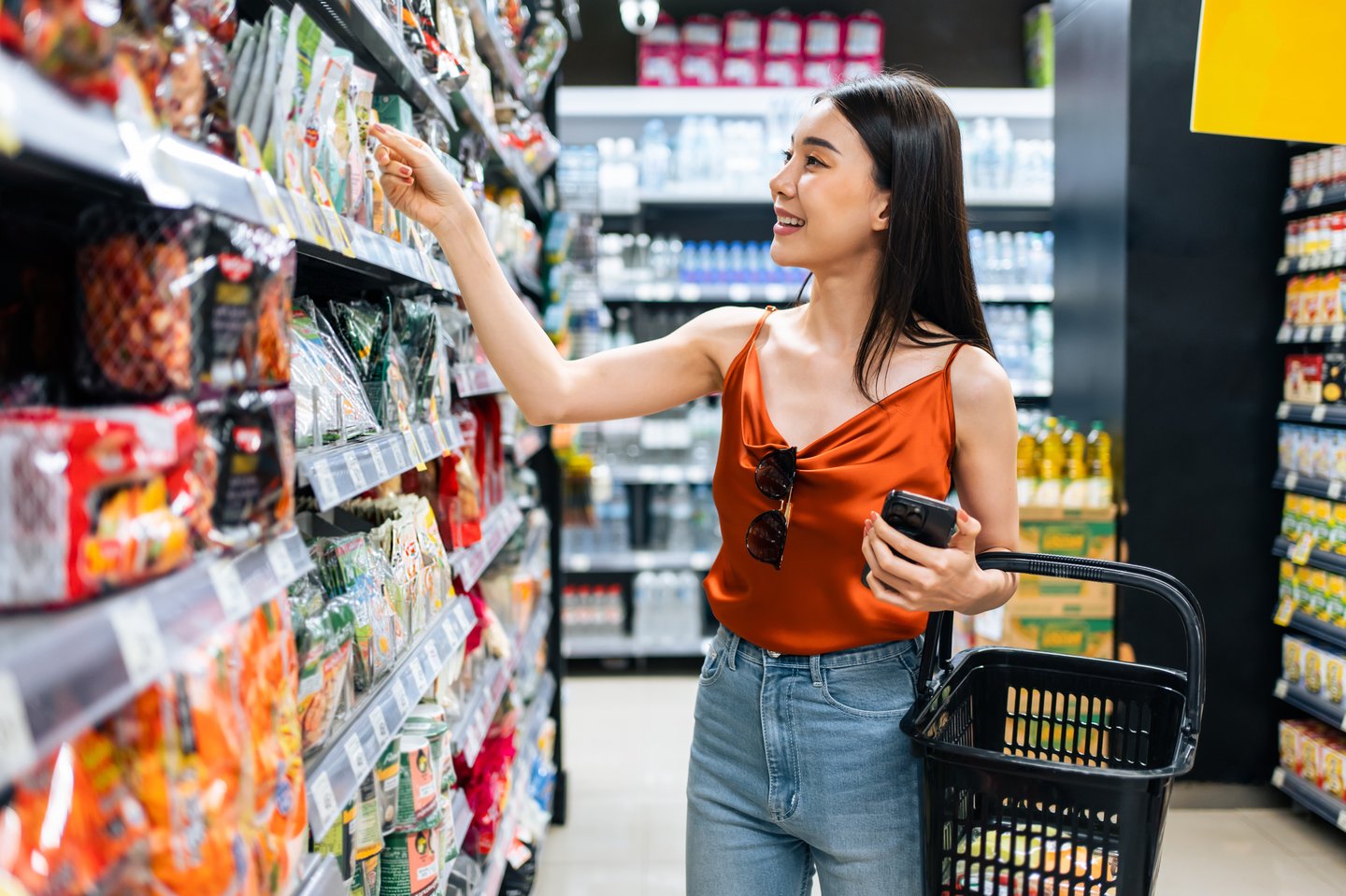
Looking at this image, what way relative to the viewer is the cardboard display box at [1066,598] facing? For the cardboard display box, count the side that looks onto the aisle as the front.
toward the camera

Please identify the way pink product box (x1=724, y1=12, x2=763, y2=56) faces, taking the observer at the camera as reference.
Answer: facing the viewer

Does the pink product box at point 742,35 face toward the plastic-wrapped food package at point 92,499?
yes

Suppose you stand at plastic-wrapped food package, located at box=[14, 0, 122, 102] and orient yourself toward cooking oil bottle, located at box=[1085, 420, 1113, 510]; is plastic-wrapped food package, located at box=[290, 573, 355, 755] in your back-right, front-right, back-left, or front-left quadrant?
front-left

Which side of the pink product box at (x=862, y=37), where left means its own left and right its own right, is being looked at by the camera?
front

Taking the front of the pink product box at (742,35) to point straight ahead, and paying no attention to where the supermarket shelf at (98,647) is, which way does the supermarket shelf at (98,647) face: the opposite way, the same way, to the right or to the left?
to the left

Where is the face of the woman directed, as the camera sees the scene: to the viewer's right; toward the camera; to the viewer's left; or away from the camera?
to the viewer's left

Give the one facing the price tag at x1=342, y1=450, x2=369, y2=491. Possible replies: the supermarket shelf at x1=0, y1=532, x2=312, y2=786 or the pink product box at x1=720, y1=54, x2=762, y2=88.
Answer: the pink product box

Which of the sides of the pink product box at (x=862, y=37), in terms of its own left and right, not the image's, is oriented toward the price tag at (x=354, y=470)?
front

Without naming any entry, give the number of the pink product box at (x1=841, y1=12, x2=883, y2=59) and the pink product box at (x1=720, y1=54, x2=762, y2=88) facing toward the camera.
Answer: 2

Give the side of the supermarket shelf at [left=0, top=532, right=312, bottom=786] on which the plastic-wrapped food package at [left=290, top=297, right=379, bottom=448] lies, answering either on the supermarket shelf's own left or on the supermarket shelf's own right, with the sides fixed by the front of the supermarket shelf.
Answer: on the supermarket shelf's own left

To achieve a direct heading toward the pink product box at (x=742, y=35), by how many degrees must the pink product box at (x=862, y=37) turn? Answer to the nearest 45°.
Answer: approximately 90° to its right

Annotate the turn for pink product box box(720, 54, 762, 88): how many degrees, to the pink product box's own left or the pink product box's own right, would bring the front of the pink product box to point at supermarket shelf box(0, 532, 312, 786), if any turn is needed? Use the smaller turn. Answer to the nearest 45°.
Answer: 0° — it already faces it

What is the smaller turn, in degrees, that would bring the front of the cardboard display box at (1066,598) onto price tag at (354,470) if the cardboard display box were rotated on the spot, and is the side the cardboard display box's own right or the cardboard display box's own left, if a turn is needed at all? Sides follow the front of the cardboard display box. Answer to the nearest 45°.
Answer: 0° — it already faces it

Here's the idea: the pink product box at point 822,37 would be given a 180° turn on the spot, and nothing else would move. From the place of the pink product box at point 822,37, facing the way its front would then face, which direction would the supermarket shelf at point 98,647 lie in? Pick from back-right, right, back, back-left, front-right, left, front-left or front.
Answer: back

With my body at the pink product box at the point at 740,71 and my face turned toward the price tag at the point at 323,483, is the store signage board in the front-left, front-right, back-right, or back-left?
front-left
